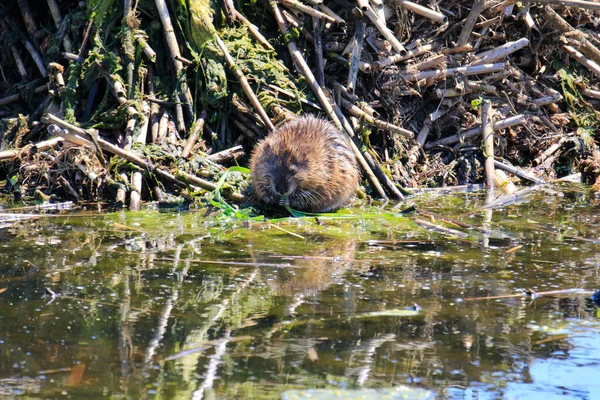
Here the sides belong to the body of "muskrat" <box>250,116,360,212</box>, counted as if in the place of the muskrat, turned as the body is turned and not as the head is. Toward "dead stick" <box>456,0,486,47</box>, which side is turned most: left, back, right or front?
back

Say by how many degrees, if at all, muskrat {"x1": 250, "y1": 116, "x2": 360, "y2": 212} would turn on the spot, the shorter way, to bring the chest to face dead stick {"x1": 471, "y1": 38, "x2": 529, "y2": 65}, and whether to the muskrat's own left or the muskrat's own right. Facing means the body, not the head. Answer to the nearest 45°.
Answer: approximately 180°

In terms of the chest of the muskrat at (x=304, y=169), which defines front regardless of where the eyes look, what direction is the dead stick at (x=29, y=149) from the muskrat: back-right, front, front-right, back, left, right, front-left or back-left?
front-right

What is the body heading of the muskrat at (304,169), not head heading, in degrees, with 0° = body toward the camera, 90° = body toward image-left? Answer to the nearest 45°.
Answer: approximately 45°

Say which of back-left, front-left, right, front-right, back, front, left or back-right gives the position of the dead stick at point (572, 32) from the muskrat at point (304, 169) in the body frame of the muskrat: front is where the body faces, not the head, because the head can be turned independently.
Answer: back

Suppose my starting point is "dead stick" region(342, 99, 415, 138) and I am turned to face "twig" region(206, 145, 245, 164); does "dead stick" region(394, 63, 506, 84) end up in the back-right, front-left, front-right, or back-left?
back-right

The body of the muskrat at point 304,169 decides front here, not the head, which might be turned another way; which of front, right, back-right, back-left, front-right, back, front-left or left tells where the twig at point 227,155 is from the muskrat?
right

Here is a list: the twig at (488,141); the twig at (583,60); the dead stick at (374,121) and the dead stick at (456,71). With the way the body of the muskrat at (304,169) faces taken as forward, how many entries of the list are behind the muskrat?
4

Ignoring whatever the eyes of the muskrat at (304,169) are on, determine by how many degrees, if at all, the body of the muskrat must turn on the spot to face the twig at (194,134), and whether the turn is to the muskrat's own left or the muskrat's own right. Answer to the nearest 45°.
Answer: approximately 90° to the muskrat's own right

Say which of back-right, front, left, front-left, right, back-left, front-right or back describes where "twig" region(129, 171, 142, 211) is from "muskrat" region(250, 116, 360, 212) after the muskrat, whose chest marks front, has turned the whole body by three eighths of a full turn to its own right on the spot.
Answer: left
